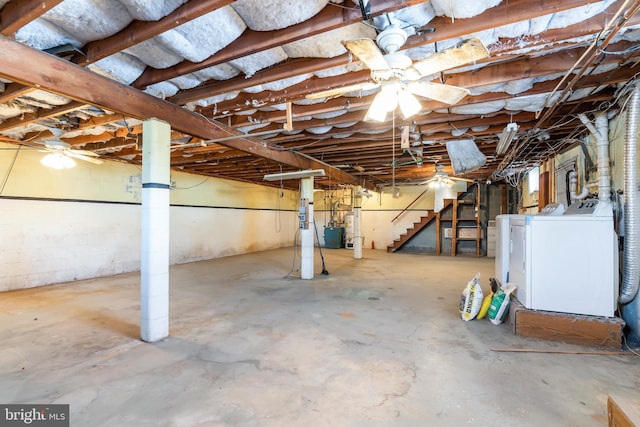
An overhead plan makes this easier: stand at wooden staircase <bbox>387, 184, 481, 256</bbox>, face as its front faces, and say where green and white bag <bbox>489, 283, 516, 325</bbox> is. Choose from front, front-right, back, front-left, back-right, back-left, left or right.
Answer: left

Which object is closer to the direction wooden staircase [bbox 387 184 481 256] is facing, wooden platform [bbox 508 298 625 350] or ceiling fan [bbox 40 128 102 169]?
the ceiling fan

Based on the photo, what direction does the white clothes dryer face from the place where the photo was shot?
facing to the left of the viewer

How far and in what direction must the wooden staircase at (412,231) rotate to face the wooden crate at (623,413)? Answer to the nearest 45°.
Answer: approximately 90° to its left

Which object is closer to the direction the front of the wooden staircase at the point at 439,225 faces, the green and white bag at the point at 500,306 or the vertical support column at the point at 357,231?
the vertical support column

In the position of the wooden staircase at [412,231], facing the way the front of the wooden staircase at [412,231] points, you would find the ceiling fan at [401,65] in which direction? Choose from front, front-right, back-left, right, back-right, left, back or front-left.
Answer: left

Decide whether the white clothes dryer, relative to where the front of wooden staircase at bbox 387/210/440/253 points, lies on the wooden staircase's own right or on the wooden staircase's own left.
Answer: on the wooden staircase's own left

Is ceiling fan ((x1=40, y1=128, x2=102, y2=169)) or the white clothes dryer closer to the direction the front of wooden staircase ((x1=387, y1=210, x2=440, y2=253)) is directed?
the ceiling fan

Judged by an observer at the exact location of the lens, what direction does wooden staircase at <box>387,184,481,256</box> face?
facing to the left of the viewer

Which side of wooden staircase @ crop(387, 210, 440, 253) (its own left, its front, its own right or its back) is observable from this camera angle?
left

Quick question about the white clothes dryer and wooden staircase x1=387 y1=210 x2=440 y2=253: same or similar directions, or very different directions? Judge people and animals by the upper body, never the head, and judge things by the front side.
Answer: same or similar directions

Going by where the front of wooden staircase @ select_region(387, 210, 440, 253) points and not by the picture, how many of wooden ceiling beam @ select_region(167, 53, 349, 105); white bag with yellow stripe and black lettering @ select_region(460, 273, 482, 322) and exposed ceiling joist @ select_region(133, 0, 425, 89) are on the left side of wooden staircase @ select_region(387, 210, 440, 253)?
3

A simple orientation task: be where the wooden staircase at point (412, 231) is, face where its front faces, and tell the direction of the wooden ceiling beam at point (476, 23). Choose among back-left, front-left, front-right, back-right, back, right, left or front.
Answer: left

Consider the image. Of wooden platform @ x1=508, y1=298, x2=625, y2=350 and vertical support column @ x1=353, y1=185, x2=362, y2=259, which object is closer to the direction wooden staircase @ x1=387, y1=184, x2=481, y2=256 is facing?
the vertical support column

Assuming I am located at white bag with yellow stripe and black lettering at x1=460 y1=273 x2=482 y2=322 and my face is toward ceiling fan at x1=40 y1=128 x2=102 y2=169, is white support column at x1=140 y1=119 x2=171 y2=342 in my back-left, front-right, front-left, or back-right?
front-left

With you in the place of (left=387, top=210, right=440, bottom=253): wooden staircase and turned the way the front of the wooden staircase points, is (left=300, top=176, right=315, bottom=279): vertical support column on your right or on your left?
on your left

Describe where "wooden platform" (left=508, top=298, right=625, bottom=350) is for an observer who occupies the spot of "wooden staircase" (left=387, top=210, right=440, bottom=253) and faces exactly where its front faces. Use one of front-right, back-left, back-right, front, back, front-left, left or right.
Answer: left
